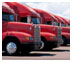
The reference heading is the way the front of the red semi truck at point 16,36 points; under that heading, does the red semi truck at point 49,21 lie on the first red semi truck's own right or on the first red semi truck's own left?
on the first red semi truck's own left

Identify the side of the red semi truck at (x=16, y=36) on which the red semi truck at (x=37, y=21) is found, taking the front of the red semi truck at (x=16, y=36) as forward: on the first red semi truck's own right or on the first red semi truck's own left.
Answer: on the first red semi truck's own left

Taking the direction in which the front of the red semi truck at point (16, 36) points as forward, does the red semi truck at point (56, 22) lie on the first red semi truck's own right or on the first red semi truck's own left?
on the first red semi truck's own left
